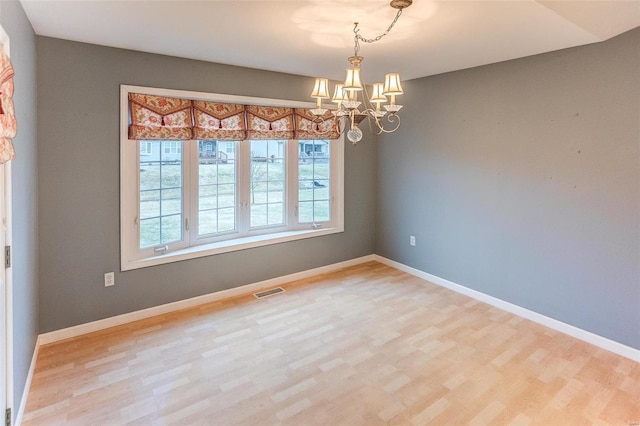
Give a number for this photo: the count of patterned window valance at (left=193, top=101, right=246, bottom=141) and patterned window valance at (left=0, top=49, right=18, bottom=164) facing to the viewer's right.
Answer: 1

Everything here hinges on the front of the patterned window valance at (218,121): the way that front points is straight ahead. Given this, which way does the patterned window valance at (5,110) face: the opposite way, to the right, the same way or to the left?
to the left

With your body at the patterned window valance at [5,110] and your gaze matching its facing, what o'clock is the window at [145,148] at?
The window is roughly at 10 o'clock from the patterned window valance.

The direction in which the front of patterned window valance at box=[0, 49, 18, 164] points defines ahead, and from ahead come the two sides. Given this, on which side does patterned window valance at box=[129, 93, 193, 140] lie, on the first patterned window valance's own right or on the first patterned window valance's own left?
on the first patterned window valance's own left

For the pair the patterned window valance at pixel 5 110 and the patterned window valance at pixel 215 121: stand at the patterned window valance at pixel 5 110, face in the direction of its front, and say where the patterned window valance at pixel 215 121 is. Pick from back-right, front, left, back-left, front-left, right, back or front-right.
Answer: front-left

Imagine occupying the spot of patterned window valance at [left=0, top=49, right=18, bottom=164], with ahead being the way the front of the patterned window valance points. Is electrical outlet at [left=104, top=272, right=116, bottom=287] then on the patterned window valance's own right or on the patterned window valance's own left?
on the patterned window valance's own left

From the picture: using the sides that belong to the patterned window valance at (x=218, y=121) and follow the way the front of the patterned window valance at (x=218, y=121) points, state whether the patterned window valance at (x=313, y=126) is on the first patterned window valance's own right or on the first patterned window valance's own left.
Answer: on the first patterned window valance's own left

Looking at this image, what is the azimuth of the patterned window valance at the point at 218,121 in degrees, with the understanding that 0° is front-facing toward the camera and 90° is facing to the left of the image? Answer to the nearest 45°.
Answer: approximately 0°

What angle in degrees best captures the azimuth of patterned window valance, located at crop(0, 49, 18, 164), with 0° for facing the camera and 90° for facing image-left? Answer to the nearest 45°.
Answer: approximately 270°
